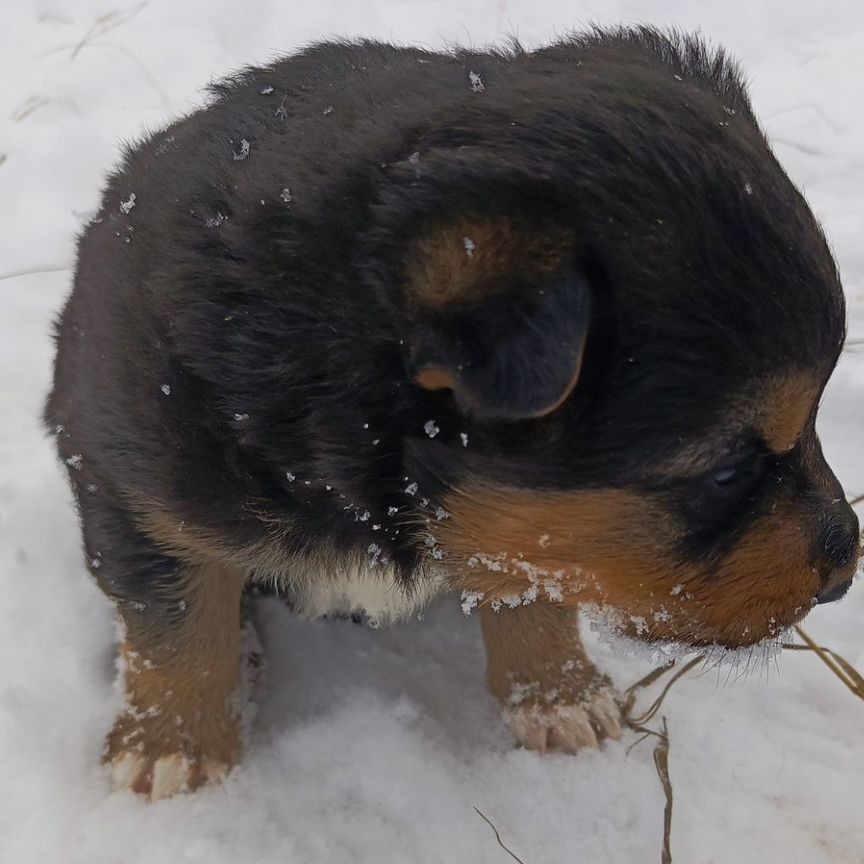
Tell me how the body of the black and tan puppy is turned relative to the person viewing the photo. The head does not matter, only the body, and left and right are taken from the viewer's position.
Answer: facing the viewer and to the right of the viewer
